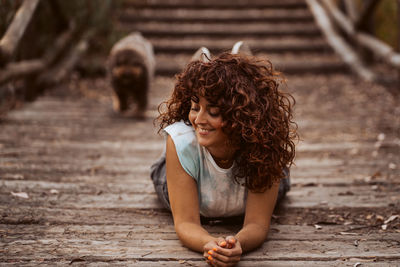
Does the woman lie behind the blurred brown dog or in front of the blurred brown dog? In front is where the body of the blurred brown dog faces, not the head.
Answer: in front

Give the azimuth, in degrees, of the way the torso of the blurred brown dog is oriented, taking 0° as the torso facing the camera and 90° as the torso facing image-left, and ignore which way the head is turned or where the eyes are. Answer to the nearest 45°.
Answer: approximately 0°

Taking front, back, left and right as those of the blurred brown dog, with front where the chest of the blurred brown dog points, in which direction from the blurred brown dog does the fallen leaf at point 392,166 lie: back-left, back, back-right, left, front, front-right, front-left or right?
front-left

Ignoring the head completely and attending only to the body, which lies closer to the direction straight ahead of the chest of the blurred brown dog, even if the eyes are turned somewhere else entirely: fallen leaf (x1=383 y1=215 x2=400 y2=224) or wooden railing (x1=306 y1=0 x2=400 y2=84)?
the fallen leaf

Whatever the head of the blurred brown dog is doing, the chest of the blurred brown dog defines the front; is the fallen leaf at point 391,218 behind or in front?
in front

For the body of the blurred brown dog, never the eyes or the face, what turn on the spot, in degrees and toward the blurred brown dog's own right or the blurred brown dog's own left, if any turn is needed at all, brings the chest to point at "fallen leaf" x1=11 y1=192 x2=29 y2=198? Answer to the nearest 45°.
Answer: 0° — it already faces it

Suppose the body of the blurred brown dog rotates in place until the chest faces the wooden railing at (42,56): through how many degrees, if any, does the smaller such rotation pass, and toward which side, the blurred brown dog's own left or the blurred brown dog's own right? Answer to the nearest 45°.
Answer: approximately 135° to the blurred brown dog's own right

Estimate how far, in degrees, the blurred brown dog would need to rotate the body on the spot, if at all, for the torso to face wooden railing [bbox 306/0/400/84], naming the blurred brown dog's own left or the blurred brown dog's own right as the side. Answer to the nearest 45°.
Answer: approximately 135° to the blurred brown dog's own left
